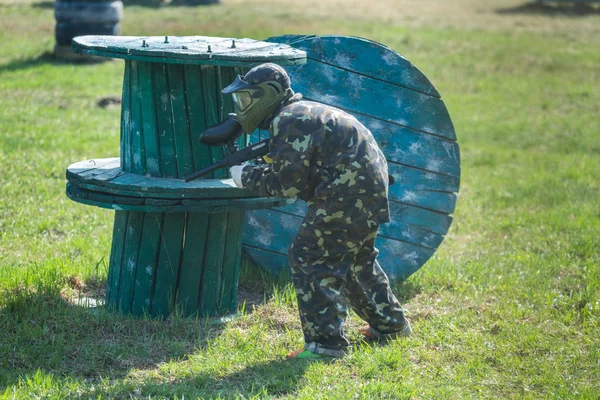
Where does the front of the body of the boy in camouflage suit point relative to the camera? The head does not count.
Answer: to the viewer's left

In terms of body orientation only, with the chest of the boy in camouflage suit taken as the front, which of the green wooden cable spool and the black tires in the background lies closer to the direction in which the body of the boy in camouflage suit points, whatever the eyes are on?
the green wooden cable spool

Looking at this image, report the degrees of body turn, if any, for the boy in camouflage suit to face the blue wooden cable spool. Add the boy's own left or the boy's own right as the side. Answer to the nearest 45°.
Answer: approximately 90° to the boy's own right

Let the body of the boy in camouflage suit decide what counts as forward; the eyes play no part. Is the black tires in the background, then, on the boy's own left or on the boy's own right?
on the boy's own right
